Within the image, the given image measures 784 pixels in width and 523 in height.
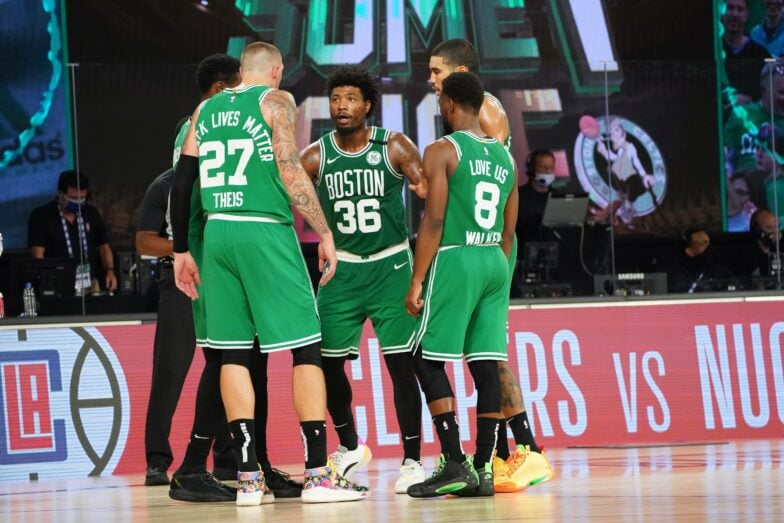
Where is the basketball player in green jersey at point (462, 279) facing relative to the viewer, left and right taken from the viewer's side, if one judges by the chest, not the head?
facing away from the viewer and to the left of the viewer

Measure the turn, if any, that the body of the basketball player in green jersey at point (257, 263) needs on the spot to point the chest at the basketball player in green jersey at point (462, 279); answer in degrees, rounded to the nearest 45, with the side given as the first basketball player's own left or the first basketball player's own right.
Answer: approximately 45° to the first basketball player's own right

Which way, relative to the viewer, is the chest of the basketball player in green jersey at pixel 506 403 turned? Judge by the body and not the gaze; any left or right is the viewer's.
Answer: facing to the left of the viewer

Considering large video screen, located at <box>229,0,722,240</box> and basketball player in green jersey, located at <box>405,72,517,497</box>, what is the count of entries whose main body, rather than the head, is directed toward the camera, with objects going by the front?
1
